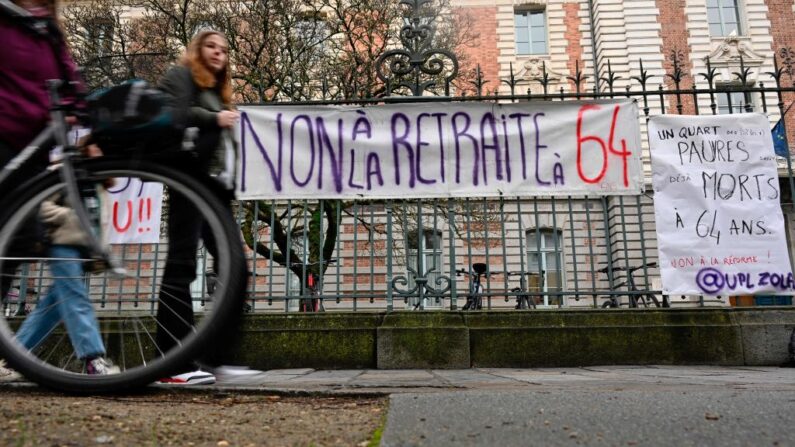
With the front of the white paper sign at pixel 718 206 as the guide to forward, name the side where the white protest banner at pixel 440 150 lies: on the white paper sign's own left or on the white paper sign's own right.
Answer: on the white paper sign's own right

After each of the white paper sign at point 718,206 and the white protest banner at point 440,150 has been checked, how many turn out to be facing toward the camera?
2

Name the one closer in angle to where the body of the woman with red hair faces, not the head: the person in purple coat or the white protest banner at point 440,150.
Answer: the white protest banner

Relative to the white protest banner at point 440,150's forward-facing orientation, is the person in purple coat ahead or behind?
ahead

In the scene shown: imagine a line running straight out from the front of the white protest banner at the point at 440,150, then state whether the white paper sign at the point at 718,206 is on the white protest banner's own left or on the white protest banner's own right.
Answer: on the white protest banner's own left

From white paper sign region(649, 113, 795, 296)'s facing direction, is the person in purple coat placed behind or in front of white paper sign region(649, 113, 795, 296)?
in front

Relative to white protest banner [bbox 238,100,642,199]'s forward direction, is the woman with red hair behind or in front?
in front

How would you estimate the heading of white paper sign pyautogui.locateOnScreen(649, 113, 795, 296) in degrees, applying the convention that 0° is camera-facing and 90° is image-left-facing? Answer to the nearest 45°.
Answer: approximately 0°

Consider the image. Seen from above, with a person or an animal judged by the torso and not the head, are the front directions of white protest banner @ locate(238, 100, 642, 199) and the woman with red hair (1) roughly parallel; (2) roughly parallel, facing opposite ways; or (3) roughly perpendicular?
roughly perpendicular

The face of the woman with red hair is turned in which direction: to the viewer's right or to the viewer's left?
to the viewer's right
